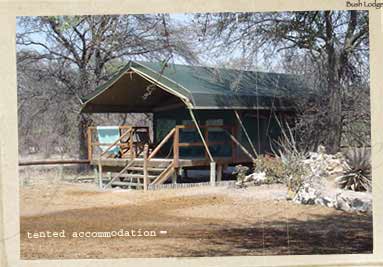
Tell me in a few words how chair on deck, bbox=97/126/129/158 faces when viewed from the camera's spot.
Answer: facing the viewer and to the right of the viewer

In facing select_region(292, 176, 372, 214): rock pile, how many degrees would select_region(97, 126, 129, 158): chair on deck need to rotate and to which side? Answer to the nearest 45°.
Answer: approximately 45° to its left

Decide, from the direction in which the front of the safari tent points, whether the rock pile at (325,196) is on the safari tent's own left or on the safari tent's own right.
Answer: on the safari tent's own left

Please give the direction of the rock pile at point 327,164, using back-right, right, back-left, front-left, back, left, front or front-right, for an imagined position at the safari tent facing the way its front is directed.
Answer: back-left

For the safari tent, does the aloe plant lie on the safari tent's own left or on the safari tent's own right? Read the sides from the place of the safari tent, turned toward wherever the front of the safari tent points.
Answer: on the safari tent's own left

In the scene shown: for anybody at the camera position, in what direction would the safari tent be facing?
facing the viewer and to the left of the viewer

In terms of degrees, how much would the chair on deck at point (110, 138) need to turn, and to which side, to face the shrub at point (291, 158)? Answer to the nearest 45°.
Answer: approximately 45° to its left
